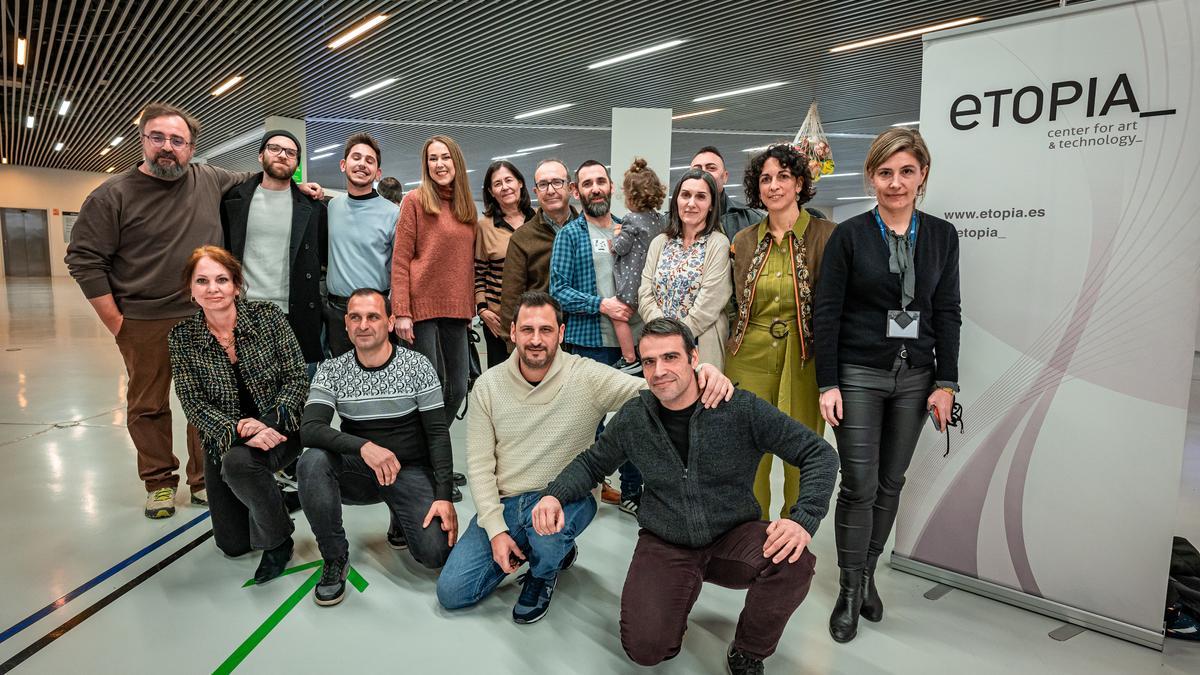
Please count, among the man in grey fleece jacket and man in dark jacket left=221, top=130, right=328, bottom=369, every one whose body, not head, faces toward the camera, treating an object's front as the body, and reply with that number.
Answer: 2

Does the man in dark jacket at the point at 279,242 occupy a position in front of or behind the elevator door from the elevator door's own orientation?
in front

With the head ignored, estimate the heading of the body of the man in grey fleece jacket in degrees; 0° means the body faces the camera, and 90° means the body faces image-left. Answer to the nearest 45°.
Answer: approximately 0°

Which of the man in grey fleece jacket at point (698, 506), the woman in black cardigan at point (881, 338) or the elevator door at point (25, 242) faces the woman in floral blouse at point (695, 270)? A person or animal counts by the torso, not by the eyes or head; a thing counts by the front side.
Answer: the elevator door
